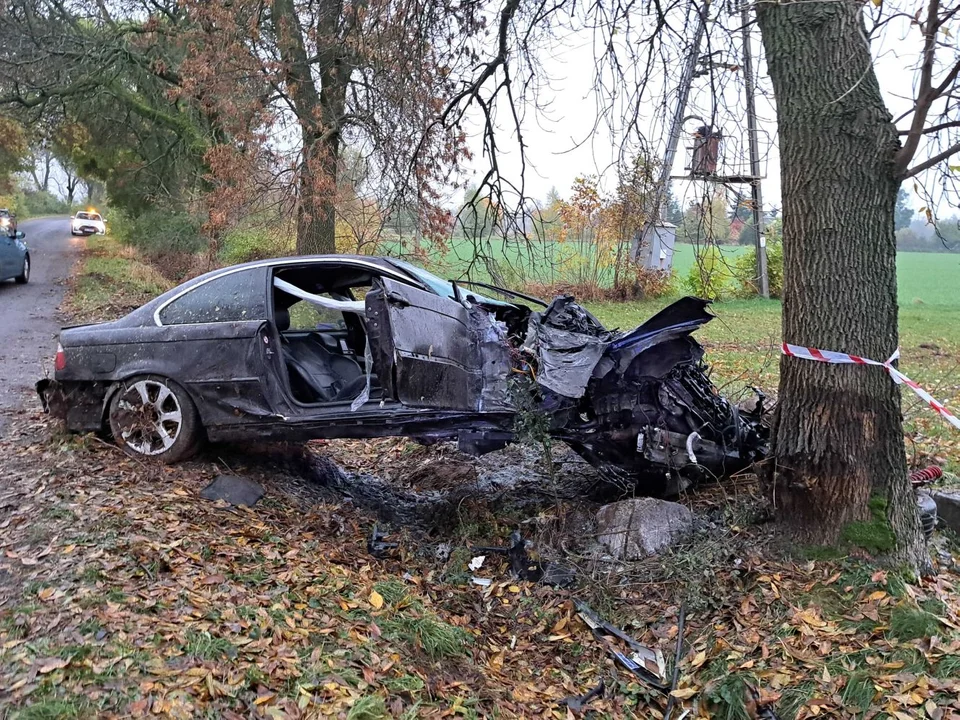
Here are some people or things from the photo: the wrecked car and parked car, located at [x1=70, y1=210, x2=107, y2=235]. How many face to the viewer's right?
1

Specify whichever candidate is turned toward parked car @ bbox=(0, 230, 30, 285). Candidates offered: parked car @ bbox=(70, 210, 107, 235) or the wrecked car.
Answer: parked car @ bbox=(70, 210, 107, 235)

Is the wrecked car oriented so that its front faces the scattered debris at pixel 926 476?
yes

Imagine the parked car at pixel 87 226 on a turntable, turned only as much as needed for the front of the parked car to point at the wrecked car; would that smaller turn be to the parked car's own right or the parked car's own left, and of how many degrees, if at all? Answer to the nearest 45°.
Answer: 0° — it already faces it

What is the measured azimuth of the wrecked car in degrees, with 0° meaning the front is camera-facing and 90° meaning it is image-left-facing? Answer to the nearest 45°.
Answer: approximately 270°

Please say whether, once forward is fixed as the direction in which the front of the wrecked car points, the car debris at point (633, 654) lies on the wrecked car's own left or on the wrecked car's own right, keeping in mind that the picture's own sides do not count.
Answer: on the wrecked car's own right

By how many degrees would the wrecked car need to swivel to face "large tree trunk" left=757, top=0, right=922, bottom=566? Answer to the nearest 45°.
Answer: approximately 45° to its right

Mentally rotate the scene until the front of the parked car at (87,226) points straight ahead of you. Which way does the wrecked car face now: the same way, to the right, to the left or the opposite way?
to the left

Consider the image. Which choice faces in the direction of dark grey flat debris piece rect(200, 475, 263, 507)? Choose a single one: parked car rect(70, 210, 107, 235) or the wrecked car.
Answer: the parked car
